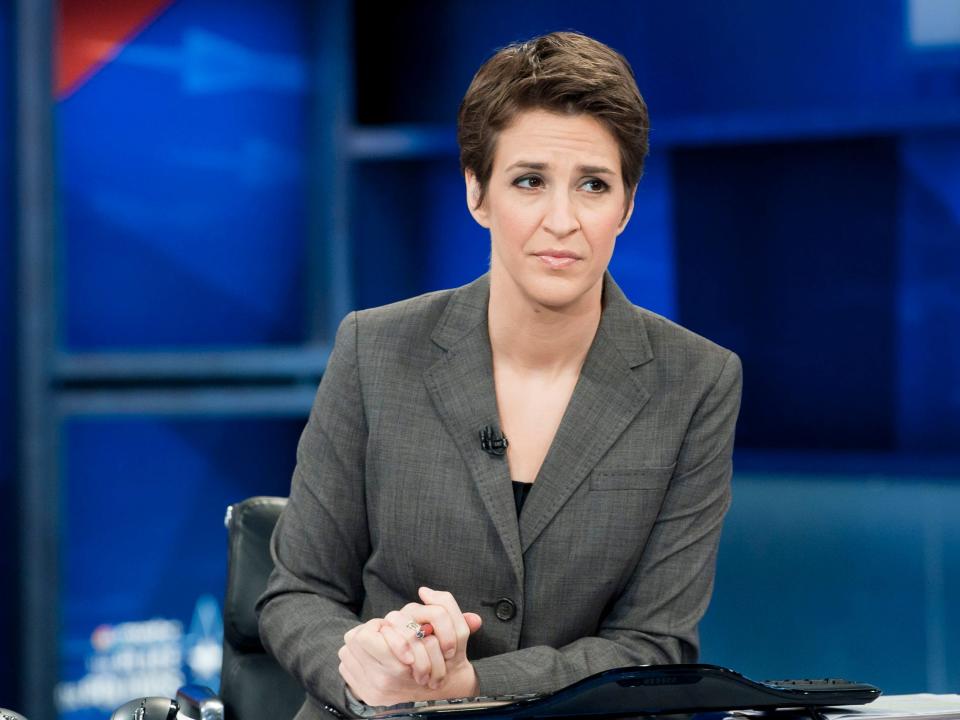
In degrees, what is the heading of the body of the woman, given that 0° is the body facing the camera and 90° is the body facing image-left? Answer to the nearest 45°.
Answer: approximately 0°
